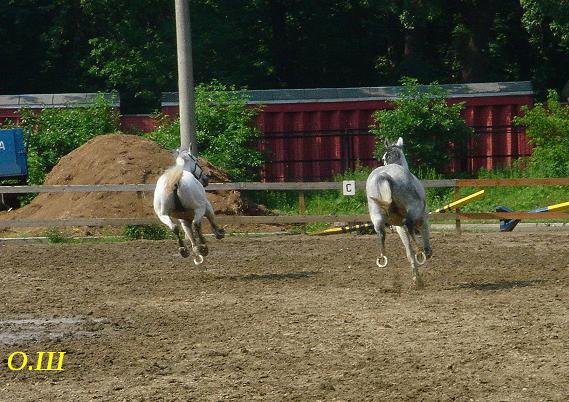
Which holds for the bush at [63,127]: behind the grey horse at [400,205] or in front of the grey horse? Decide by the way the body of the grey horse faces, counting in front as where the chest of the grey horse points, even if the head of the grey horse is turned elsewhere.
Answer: in front

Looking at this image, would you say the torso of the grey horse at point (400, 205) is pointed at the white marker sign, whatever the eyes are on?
yes

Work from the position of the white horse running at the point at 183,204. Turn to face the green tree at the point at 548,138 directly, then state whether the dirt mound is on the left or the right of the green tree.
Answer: left

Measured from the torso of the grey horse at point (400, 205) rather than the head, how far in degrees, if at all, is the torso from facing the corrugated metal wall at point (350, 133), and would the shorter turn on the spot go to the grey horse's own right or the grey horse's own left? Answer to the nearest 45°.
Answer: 0° — it already faces it

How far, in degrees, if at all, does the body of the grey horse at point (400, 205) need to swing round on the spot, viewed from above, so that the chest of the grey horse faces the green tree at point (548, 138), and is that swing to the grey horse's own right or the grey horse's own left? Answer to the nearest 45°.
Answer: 0° — it already faces it

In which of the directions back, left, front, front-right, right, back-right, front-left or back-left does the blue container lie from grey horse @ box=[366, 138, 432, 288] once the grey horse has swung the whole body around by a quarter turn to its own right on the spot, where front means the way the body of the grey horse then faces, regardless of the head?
back-left

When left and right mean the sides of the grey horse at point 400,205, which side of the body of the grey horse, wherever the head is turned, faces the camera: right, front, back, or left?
back

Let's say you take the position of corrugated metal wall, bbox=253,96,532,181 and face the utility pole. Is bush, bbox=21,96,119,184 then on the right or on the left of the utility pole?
right

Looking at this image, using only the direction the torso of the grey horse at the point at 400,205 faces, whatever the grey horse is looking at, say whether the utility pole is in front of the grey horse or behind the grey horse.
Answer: in front
